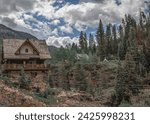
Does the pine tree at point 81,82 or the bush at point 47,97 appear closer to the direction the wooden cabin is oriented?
the bush

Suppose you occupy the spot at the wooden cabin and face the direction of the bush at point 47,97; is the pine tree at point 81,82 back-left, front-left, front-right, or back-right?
front-left

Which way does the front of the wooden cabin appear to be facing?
toward the camera

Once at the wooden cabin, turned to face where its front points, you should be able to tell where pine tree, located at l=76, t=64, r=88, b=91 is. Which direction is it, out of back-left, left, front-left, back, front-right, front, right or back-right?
front-left

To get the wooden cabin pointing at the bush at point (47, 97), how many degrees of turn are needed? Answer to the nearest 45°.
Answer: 0° — it already faces it

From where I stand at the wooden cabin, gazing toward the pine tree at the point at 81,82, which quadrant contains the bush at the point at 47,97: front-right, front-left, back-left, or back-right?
front-right
